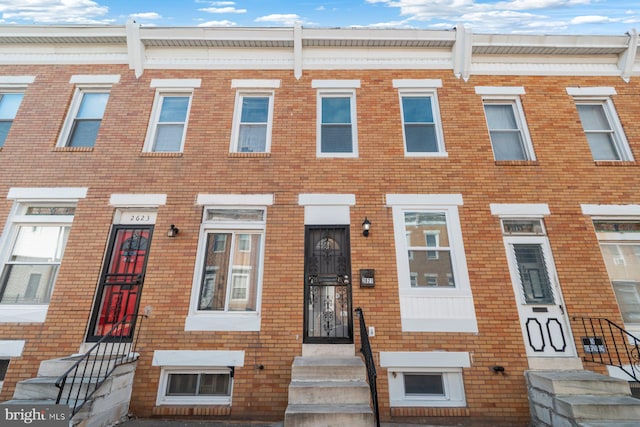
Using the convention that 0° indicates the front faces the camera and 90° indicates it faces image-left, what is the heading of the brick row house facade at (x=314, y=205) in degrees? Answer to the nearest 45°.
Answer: approximately 0°

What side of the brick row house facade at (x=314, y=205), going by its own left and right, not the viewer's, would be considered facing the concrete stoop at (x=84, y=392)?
right

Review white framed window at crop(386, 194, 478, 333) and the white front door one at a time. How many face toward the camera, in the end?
2

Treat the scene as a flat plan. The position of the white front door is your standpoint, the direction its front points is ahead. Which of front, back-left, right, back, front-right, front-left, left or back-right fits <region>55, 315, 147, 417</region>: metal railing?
front-right

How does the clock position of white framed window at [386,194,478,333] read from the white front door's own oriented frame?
The white framed window is roughly at 2 o'clock from the white front door.

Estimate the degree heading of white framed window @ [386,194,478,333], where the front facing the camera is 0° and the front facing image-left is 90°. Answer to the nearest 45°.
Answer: approximately 0°

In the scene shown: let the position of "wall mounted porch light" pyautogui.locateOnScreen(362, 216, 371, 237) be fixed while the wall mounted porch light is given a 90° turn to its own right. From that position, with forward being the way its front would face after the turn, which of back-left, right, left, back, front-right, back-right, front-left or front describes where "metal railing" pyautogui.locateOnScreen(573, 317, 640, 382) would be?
back

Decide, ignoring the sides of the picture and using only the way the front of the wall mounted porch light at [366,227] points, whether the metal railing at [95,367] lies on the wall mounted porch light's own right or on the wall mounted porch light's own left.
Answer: on the wall mounted porch light's own right

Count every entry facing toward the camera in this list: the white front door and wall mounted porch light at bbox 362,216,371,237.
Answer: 2

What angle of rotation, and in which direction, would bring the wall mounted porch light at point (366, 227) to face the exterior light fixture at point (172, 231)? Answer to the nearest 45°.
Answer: approximately 90° to its right
